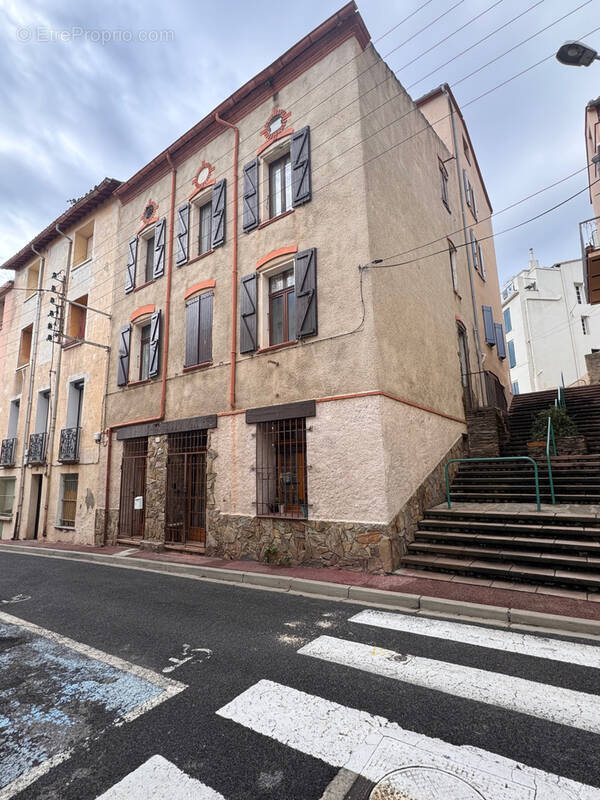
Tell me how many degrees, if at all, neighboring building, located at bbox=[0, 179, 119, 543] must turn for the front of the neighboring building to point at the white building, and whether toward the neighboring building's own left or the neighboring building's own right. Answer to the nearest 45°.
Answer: approximately 135° to the neighboring building's own left

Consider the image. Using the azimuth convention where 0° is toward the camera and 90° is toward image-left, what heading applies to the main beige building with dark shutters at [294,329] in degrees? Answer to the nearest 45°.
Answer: approximately 45°

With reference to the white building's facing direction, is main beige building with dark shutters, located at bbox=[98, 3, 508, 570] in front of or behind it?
in front

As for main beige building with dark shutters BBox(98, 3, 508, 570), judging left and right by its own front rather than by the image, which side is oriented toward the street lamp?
left

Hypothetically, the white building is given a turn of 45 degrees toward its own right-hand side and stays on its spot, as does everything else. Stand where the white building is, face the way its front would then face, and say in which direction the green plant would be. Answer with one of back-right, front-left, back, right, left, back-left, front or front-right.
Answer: left

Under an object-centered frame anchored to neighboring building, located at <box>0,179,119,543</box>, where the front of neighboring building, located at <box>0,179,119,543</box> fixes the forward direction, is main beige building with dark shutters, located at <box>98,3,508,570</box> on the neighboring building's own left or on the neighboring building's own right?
on the neighboring building's own left

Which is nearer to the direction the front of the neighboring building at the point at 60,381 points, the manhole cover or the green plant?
the manhole cover

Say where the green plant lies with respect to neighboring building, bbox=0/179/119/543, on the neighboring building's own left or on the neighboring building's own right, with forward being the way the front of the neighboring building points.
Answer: on the neighboring building's own left

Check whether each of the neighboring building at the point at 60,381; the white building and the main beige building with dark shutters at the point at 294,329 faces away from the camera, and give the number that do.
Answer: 0

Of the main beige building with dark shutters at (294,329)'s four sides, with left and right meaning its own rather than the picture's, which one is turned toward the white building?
back

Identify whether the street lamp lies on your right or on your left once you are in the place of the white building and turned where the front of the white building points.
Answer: on your left

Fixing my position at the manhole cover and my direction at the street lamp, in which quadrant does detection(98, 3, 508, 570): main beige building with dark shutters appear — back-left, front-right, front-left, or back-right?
front-left

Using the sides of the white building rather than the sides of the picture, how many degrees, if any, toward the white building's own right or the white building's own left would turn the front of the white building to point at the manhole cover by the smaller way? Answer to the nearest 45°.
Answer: approximately 45° to the white building's own left

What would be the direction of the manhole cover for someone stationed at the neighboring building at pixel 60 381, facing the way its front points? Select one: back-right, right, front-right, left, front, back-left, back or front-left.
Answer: front-left

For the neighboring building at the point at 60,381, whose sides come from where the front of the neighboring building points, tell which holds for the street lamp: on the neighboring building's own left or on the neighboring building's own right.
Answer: on the neighboring building's own left

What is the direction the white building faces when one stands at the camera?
facing the viewer and to the left of the viewer

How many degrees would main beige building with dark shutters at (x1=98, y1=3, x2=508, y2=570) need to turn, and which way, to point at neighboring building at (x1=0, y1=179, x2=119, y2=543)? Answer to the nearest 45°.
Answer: approximately 90° to its right
